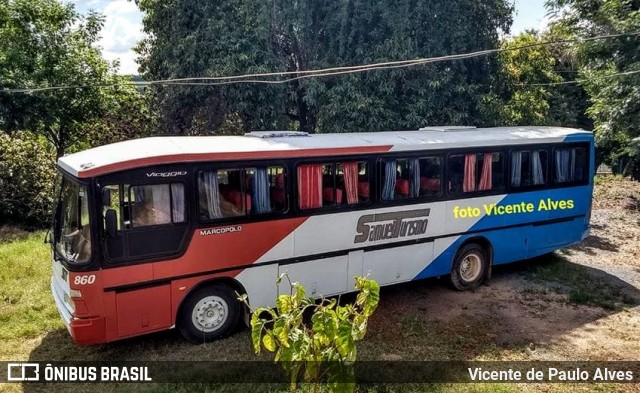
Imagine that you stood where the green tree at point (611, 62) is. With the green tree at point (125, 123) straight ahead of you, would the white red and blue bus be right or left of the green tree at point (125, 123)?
left

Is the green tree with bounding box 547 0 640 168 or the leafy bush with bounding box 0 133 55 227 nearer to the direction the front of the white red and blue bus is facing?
the leafy bush

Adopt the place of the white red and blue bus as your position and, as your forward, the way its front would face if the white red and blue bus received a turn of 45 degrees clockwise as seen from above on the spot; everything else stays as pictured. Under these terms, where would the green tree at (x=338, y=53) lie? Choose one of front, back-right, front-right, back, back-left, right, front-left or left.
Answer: right

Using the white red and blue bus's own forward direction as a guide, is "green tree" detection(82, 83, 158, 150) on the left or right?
on its right

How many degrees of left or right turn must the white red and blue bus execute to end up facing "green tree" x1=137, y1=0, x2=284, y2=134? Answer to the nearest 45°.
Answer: approximately 135° to its right

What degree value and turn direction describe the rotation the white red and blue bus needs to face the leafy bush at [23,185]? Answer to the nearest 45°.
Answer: approximately 90° to its right

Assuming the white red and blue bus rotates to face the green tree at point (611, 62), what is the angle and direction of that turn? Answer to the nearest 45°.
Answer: approximately 180°

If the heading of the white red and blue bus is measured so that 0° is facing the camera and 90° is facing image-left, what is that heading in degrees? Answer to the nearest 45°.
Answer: approximately 45°

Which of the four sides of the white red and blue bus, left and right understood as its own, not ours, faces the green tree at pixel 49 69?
right
